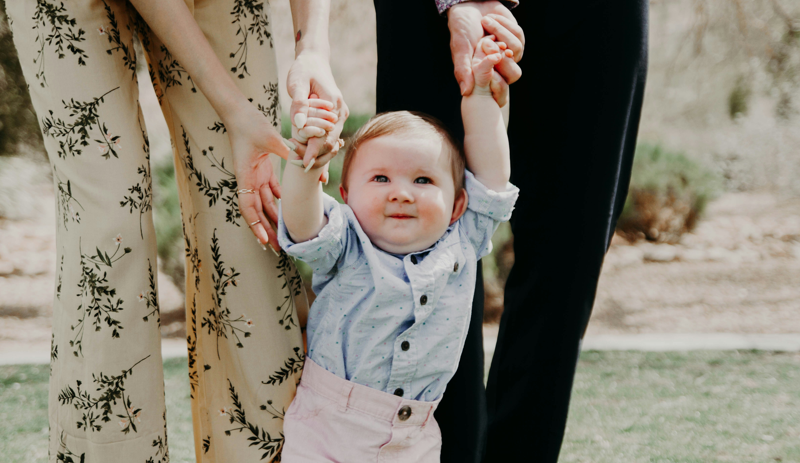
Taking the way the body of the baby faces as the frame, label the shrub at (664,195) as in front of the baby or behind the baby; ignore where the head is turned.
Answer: behind

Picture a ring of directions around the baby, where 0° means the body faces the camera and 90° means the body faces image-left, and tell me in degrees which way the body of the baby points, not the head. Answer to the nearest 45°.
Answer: approximately 0°
